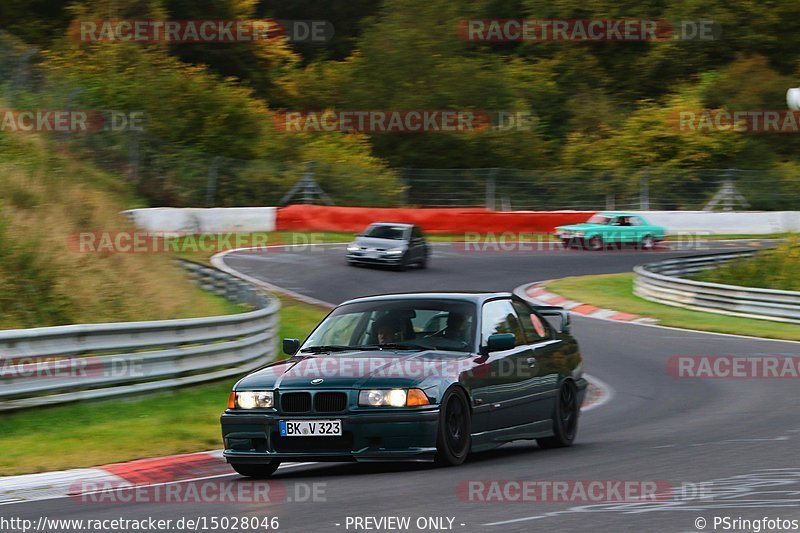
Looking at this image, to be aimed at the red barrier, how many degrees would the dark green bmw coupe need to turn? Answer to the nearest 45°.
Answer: approximately 135° to its right

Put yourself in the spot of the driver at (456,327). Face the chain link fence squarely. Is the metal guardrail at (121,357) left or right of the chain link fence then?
left

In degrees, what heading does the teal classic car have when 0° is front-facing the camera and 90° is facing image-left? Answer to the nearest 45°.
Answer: approximately 45°

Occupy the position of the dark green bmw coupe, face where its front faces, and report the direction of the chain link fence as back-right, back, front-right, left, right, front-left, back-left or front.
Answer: back-right

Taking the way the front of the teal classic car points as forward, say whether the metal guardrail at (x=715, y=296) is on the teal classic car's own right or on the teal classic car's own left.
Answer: on the teal classic car's own left

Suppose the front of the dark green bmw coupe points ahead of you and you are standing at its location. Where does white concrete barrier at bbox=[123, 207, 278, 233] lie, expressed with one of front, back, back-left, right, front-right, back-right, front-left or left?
back-right

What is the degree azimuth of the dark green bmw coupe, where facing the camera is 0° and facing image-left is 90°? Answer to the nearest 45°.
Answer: approximately 45°
